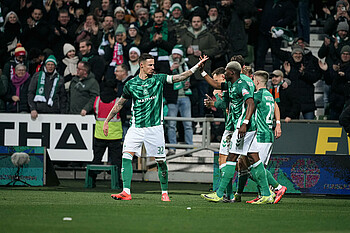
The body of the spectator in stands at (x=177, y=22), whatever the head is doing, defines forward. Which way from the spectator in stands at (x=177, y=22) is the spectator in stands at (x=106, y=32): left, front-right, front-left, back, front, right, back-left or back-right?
right

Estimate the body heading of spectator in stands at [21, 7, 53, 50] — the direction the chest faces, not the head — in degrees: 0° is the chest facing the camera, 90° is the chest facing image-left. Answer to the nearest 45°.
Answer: approximately 0°

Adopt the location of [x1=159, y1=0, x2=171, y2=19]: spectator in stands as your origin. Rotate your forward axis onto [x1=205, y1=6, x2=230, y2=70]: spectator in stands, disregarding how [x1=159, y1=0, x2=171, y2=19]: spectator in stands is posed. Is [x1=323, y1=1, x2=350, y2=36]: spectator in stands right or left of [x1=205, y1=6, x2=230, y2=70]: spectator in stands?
left

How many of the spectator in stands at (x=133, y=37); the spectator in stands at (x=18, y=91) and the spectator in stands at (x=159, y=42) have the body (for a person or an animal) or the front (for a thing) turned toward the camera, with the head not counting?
3

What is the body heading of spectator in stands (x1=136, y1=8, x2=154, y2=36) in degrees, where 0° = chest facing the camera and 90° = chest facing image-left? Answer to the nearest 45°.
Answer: approximately 0°

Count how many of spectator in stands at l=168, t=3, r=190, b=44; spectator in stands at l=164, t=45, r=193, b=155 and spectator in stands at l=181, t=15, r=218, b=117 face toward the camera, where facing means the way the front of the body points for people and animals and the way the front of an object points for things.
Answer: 3

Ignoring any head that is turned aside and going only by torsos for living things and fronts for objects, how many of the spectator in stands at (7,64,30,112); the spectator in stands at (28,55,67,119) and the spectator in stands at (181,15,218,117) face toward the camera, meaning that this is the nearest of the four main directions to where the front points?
3
